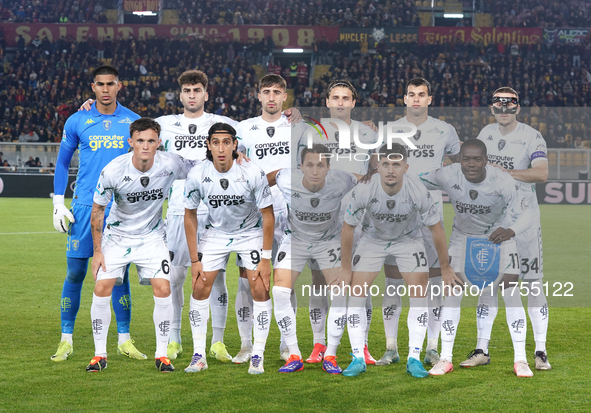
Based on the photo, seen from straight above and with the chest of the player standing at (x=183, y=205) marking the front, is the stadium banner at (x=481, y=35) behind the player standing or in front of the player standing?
behind

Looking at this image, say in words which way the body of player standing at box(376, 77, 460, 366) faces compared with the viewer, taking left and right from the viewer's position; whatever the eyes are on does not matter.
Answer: facing the viewer

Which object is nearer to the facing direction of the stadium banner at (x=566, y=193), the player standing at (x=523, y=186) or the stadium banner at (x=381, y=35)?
the player standing

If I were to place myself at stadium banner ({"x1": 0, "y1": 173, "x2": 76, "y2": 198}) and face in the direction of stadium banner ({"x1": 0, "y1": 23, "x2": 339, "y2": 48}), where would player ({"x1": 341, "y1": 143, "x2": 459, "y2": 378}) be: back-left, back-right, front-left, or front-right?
back-right

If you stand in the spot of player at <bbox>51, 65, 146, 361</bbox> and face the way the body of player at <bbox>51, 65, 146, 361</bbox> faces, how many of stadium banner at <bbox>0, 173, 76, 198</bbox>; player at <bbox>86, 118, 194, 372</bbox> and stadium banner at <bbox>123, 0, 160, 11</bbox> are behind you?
2

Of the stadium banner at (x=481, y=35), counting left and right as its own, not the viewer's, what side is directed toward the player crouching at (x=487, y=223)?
front

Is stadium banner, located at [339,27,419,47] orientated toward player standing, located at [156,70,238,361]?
yes

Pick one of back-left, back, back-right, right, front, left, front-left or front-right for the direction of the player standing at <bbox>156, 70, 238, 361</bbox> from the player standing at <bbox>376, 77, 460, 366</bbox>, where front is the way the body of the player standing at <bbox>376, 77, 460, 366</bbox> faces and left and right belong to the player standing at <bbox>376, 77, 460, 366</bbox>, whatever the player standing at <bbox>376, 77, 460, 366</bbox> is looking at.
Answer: right

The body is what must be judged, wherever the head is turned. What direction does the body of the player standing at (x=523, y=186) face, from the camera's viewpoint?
toward the camera

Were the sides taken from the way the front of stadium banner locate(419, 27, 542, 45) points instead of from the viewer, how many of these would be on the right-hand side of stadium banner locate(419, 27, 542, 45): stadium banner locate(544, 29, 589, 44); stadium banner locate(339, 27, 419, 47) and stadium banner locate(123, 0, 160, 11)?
2

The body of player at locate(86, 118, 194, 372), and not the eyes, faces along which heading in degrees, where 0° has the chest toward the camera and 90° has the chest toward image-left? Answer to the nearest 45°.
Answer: approximately 0°

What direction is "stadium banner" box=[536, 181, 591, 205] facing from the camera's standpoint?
toward the camera
